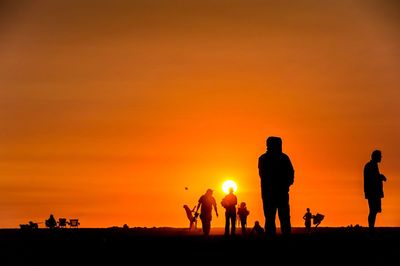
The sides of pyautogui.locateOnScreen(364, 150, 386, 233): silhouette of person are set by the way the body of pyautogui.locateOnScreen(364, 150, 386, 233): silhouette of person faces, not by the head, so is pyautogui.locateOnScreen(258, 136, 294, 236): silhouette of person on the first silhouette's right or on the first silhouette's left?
on the first silhouette's right

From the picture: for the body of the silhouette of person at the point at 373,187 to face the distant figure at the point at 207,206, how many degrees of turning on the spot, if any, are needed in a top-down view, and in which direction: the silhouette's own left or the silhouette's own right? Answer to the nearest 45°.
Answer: approximately 135° to the silhouette's own left

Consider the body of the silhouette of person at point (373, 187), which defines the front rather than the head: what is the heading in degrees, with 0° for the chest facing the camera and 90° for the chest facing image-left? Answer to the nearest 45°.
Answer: approximately 270°

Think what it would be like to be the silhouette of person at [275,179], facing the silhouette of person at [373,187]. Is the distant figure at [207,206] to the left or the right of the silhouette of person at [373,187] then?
left
